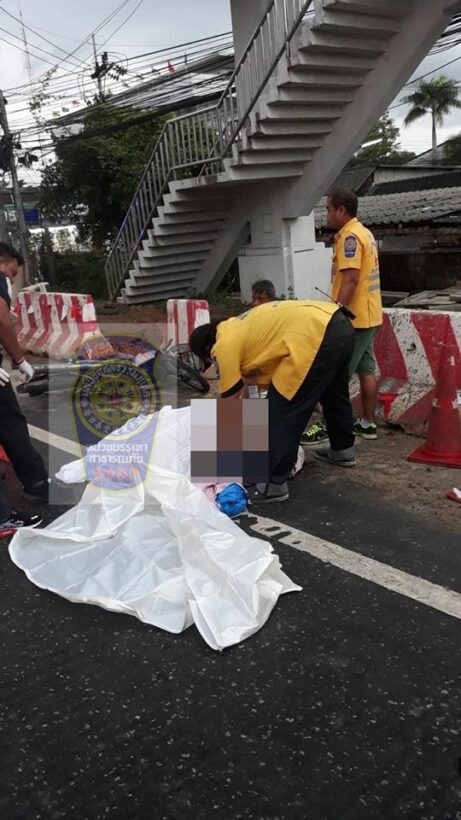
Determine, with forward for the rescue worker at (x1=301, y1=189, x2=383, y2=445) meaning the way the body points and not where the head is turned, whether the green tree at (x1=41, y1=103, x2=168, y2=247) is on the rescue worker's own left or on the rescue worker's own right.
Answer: on the rescue worker's own right

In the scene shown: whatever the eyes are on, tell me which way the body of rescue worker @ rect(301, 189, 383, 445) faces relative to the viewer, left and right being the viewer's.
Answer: facing to the left of the viewer

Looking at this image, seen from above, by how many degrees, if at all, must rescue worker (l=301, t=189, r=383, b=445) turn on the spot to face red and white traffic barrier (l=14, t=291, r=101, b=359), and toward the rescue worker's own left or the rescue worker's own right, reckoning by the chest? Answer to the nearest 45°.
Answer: approximately 45° to the rescue worker's own right

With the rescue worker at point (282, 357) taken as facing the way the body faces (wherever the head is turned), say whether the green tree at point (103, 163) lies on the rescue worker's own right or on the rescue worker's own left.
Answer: on the rescue worker's own right

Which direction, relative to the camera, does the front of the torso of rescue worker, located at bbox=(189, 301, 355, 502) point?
to the viewer's left

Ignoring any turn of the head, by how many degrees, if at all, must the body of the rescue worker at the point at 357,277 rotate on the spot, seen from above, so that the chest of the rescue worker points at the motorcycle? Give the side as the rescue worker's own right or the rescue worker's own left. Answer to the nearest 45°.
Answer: approximately 45° to the rescue worker's own right

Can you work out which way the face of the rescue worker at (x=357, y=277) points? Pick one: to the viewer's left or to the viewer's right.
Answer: to the viewer's left
